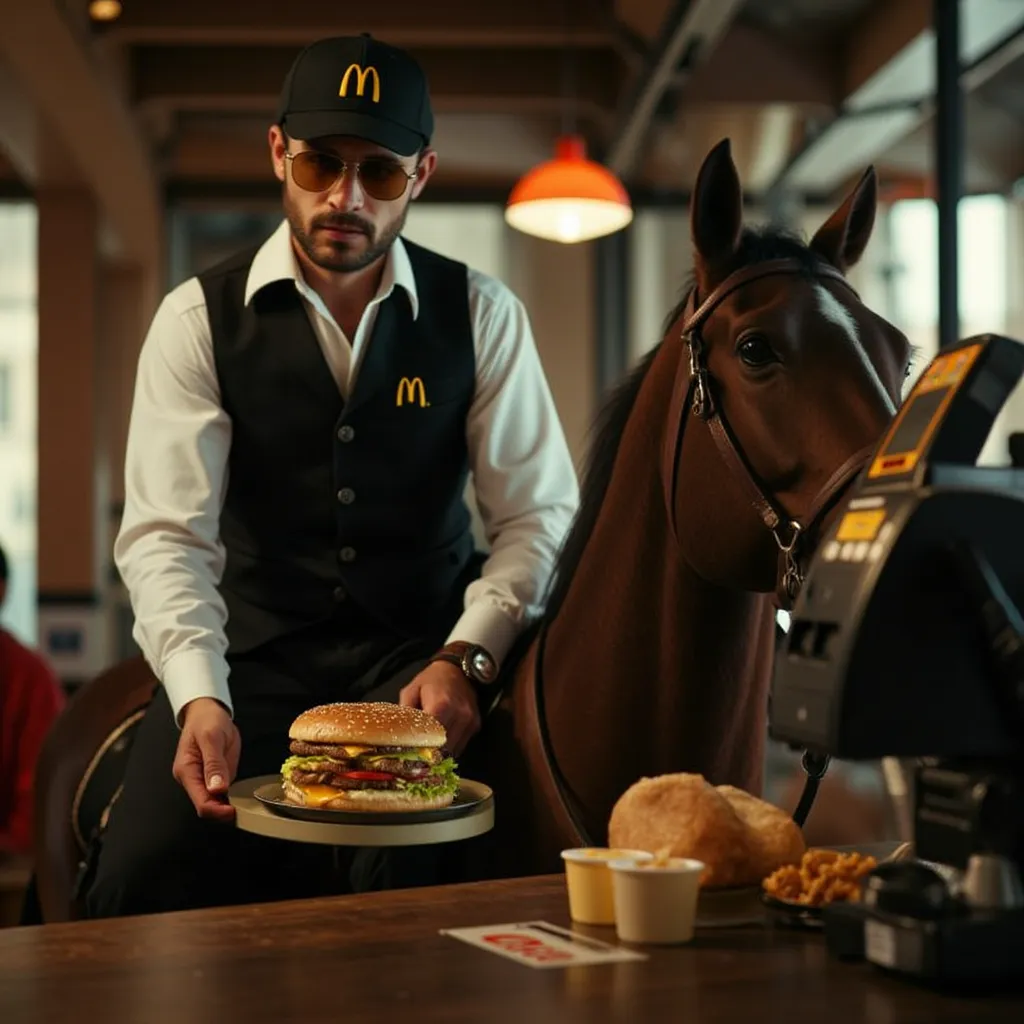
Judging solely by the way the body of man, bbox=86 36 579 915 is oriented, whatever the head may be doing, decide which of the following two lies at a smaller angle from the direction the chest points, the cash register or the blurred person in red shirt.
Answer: the cash register

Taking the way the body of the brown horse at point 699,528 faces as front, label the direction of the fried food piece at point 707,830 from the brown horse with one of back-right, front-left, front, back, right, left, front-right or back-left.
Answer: front-right

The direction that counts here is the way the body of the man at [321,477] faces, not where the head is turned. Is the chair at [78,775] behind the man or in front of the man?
behind

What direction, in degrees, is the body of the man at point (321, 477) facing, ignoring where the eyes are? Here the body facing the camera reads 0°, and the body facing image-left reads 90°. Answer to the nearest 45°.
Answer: approximately 0°

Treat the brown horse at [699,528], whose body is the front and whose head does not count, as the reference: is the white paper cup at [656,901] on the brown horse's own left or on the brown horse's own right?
on the brown horse's own right

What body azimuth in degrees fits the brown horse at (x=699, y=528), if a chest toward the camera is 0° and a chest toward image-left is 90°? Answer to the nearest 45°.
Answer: approximately 315°
